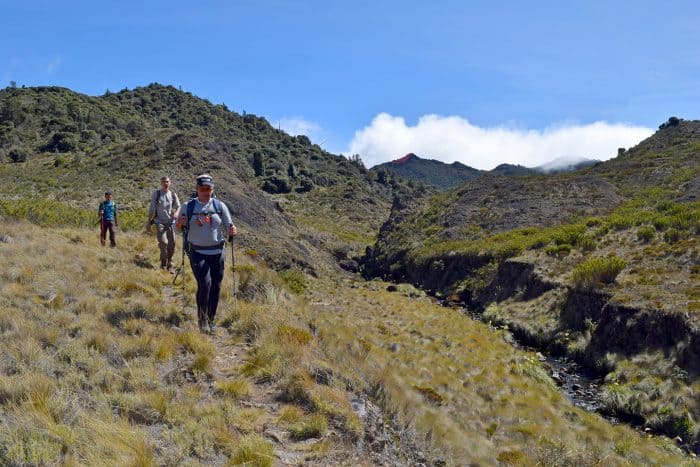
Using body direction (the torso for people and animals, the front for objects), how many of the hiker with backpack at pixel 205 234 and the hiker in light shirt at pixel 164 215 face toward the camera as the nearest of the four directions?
2

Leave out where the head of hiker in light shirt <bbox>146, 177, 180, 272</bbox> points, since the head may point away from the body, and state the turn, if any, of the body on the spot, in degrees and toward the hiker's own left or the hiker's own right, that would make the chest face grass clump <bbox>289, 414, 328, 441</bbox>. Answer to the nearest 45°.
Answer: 0° — they already face it

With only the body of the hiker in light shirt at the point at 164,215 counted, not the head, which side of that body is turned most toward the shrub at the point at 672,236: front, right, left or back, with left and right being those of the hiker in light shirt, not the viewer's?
left

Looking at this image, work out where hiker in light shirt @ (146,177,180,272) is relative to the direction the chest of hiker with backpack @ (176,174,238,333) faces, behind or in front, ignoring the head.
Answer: behind

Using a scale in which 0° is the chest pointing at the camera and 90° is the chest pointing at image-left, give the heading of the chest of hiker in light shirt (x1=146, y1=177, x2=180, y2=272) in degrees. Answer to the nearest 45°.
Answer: approximately 0°

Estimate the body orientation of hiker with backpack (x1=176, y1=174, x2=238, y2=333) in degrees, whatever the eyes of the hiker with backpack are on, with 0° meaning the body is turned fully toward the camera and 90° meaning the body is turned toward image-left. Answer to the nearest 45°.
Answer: approximately 0°

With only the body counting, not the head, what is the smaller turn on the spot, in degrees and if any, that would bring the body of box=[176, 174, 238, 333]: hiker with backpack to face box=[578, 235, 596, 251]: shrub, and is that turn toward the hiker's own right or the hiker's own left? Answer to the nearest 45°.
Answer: approximately 135° to the hiker's own left

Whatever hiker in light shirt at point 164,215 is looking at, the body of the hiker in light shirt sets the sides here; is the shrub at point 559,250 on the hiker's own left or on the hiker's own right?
on the hiker's own left
